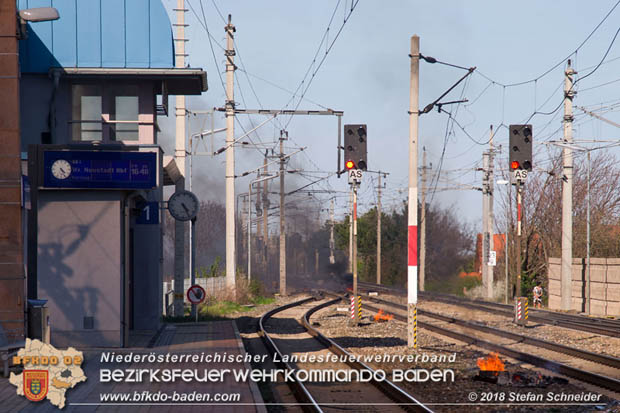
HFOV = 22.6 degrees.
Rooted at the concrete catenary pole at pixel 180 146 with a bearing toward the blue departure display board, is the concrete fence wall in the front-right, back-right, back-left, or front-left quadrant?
back-left

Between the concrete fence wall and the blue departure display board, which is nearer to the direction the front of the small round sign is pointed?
the blue departure display board

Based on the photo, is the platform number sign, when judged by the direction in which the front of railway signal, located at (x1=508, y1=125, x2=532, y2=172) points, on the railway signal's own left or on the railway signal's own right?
on the railway signal's own right

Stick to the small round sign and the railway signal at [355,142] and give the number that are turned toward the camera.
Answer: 2

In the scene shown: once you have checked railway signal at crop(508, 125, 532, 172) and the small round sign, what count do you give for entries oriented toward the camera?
2
